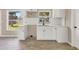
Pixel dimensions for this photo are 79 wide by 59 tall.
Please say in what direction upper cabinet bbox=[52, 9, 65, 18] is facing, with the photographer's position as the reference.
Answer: facing the viewer

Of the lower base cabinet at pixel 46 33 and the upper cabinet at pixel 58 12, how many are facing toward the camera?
2
